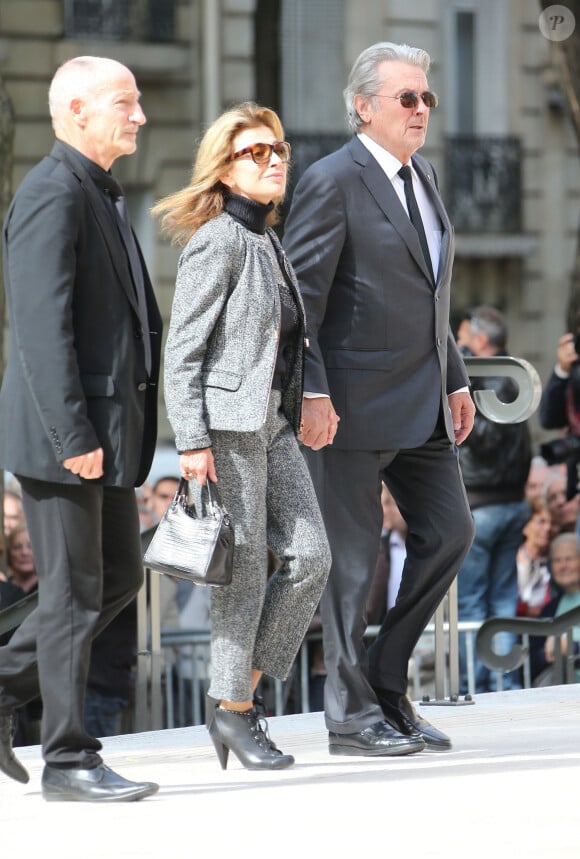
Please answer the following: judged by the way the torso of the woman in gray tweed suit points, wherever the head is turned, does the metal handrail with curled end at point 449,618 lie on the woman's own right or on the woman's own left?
on the woman's own left

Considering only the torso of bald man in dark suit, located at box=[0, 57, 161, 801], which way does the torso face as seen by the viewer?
to the viewer's right

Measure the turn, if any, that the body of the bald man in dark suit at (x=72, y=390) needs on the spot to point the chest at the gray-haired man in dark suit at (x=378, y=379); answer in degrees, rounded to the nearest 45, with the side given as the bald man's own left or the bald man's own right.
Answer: approximately 45° to the bald man's own left

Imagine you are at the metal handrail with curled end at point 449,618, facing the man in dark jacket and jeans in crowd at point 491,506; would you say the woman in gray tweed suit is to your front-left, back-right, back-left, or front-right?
back-left

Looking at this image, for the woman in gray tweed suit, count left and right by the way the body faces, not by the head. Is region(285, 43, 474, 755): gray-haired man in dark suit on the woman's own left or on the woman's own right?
on the woman's own left

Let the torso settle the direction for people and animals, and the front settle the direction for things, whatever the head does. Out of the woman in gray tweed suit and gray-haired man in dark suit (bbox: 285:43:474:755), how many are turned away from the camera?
0

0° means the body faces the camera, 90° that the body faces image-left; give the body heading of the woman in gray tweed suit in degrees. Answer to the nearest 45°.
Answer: approximately 315°

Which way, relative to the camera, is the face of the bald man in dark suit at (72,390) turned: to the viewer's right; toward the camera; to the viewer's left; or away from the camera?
to the viewer's right

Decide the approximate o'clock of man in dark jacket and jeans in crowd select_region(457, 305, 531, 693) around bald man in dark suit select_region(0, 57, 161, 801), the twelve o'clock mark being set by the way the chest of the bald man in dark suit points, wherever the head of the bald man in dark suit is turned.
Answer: The man in dark jacket and jeans in crowd is roughly at 10 o'clock from the bald man in dark suit.

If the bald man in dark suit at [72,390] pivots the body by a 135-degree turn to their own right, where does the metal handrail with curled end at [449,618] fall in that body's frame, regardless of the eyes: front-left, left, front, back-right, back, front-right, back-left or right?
back

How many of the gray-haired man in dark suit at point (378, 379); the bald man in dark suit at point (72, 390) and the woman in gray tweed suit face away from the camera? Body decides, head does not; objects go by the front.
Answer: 0

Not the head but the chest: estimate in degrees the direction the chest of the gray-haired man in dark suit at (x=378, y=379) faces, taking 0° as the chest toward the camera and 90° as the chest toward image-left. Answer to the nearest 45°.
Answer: approximately 315°

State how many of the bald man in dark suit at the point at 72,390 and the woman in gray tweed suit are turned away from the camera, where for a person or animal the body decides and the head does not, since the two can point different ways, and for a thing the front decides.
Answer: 0

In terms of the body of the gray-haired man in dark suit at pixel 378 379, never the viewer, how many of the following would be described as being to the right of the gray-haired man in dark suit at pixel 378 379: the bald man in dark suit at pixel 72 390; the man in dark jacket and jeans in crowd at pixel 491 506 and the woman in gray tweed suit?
2
